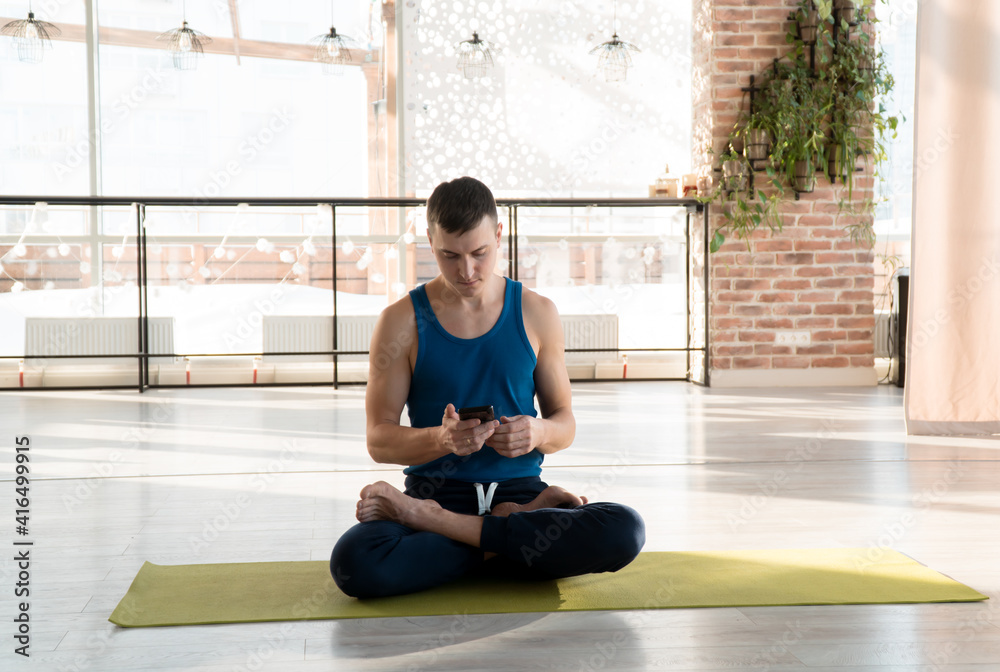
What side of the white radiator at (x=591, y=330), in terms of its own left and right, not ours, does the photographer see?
front

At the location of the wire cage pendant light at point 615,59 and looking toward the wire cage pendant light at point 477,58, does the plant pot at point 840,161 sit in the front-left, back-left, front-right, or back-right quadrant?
back-left

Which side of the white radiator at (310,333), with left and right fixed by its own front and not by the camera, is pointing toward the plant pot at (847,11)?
left

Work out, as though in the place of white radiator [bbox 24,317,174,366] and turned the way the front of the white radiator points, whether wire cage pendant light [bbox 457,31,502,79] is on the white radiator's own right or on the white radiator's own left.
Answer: on the white radiator's own left

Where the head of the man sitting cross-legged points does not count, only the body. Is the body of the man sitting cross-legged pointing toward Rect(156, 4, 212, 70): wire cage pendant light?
no

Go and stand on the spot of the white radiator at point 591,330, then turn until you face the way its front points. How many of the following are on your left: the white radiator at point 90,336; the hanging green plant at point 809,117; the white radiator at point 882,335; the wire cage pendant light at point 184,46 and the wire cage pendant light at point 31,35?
2

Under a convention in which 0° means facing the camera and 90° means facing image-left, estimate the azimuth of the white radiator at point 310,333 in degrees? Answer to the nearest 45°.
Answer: approximately 0°

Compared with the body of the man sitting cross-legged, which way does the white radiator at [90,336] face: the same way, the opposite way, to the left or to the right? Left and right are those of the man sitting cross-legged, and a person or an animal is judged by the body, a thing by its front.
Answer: the same way

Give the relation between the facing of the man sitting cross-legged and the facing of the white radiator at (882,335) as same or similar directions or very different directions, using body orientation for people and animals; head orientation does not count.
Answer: same or similar directions

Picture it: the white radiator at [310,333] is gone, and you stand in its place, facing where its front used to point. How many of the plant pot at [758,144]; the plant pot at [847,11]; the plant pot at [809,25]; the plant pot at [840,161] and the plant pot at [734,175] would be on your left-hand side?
5

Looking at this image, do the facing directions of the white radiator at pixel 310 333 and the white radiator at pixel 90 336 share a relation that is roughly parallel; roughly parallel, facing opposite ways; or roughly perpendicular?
roughly parallel

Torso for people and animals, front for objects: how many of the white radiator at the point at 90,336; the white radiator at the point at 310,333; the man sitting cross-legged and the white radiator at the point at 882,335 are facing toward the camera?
4

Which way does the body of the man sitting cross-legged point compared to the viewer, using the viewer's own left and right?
facing the viewer

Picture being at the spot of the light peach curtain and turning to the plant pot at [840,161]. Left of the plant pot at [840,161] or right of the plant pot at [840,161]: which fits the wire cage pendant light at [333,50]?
left

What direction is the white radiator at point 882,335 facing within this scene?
toward the camera

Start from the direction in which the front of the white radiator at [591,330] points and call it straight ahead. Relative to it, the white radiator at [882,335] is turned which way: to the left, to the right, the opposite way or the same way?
the same way

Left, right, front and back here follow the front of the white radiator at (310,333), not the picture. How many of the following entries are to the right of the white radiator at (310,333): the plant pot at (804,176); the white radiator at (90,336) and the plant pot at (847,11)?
1

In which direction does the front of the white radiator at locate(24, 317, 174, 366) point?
toward the camera

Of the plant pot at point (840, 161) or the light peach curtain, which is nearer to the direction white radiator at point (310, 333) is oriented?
the light peach curtain

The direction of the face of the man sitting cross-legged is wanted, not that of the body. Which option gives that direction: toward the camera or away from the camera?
toward the camera
